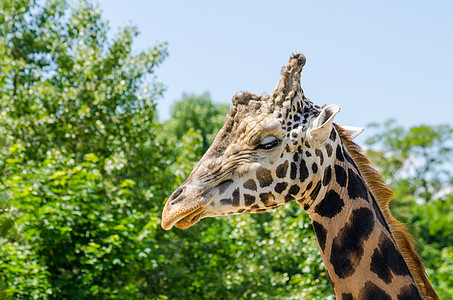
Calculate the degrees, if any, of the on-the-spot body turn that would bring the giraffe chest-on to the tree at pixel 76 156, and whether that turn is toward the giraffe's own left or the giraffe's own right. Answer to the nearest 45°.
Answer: approximately 45° to the giraffe's own right

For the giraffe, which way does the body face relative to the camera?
to the viewer's left
